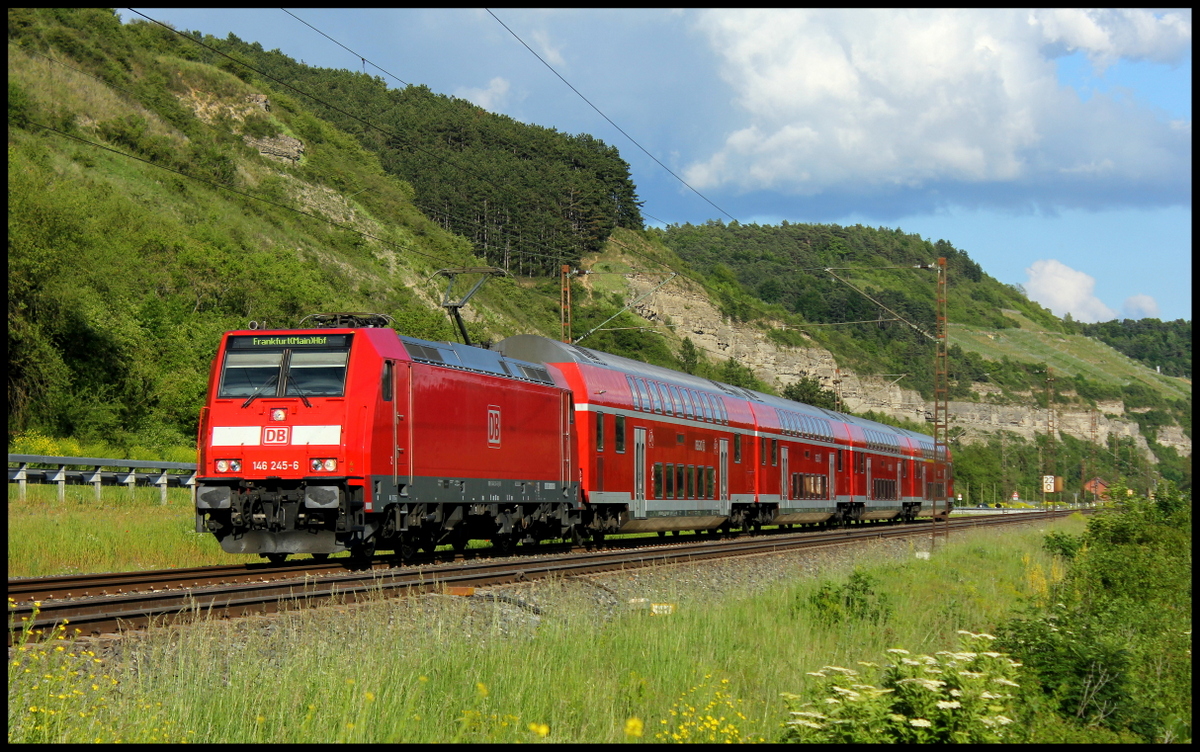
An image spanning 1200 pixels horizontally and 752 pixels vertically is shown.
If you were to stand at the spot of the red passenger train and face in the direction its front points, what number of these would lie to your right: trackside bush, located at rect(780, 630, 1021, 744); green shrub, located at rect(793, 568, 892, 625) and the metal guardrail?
1

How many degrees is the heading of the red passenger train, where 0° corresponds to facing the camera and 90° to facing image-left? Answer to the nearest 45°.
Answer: approximately 45°

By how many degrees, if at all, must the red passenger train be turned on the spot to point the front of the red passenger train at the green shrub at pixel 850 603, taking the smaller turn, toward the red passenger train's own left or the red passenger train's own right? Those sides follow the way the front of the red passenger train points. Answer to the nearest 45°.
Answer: approximately 90° to the red passenger train's own left

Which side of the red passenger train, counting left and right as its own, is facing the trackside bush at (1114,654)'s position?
left
